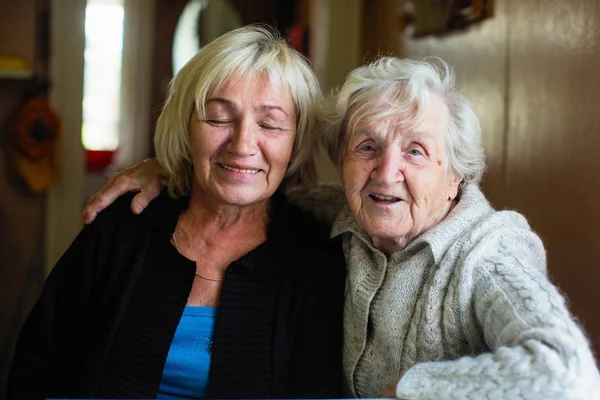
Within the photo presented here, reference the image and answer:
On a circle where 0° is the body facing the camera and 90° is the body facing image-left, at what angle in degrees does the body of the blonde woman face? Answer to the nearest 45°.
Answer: approximately 0°

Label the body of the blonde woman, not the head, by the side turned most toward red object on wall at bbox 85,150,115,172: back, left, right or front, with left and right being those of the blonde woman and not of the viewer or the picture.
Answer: back

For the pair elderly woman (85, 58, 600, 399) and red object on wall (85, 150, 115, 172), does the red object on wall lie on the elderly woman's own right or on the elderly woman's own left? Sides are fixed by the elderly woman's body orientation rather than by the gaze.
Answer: on the elderly woman's own right

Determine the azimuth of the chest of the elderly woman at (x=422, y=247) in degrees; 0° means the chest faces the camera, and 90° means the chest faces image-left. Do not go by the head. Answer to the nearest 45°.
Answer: approximately 45°
